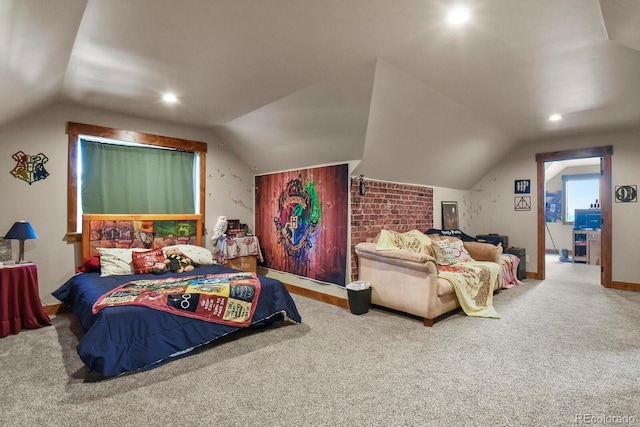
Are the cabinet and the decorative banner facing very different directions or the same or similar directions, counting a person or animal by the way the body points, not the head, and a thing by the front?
same or similar directions

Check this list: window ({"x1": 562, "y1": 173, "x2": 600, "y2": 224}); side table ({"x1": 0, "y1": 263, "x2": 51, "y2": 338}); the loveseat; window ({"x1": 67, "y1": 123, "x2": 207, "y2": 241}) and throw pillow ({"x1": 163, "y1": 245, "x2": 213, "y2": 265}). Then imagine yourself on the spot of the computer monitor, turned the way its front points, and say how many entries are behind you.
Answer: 1

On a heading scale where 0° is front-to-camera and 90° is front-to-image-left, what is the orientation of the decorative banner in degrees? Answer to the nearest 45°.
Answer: approximately 45°

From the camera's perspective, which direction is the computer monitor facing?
toward the camera

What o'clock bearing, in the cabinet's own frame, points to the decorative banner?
The decorative banner is roughly at 1 o'clock from the cabinet.

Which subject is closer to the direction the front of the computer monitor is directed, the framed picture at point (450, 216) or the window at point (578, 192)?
the framed picture

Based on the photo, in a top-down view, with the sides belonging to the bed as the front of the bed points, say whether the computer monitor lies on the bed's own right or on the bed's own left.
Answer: on the bed's own left

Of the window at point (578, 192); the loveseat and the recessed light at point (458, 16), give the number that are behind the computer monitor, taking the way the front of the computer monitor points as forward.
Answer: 1

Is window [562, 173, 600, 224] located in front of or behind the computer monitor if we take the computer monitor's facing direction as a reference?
behind

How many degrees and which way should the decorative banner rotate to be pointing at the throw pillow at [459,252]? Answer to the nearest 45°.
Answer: approximately 135° to its left

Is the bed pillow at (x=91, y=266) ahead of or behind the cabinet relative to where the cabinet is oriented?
ahead

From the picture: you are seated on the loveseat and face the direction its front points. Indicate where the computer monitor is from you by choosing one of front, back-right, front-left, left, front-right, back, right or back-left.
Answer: left

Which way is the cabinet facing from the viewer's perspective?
toward the camera

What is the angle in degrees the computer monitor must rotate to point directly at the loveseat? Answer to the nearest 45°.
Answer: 0° — it already faces it

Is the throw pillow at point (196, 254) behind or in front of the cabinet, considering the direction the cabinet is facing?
in front

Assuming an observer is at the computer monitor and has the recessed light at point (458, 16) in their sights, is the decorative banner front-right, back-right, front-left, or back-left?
front-right
